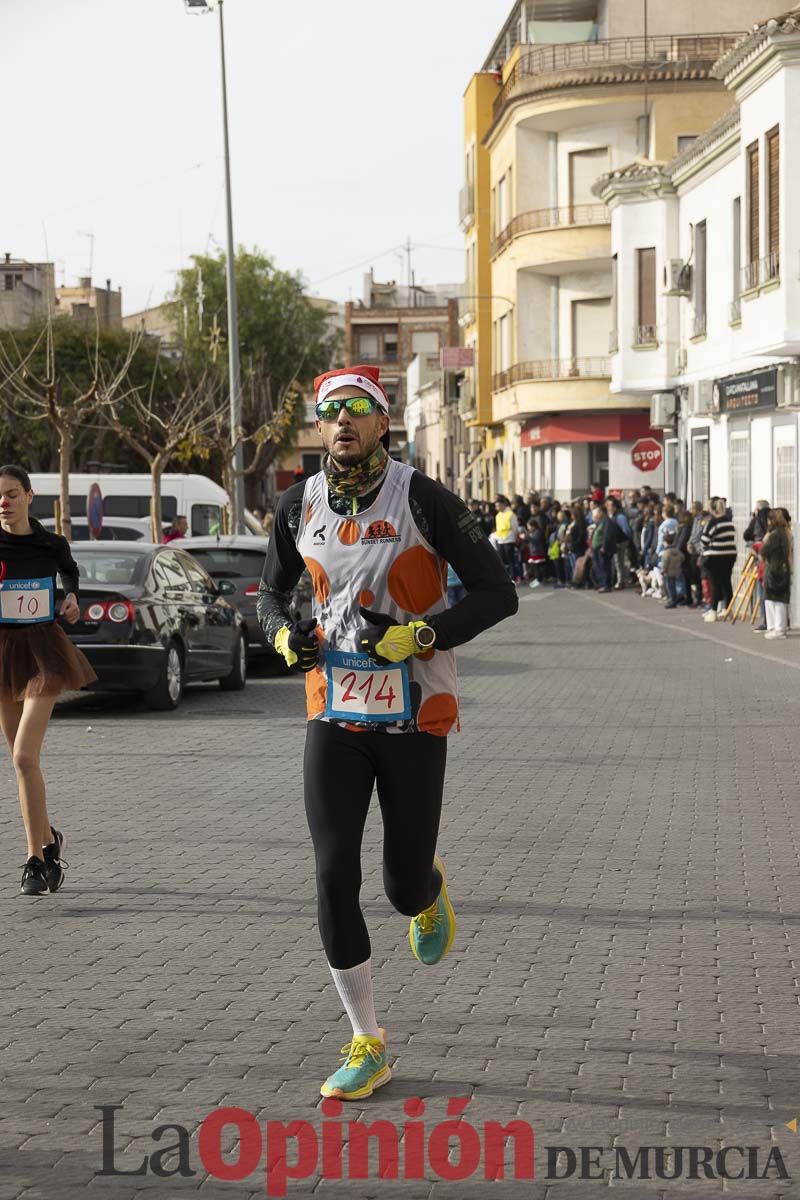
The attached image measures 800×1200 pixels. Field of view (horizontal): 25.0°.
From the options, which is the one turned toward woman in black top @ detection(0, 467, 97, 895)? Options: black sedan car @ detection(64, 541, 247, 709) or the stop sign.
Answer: the stop sign

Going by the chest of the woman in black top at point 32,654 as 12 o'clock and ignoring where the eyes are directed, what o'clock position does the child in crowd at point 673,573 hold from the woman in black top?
The child in crowd is roughly at 7 o'clock from the woman in black top.

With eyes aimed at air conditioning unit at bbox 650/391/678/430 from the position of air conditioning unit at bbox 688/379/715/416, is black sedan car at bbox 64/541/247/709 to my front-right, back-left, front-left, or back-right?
back-left

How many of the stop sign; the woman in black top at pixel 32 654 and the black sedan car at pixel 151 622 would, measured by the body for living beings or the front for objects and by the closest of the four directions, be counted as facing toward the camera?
2

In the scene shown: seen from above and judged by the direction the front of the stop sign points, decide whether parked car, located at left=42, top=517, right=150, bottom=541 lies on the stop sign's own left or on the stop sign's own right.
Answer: on the stop sign's own right

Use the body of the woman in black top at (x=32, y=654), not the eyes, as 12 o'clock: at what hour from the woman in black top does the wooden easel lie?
The wooden easel is roughly at 7 o'clock from the woman in black top.
